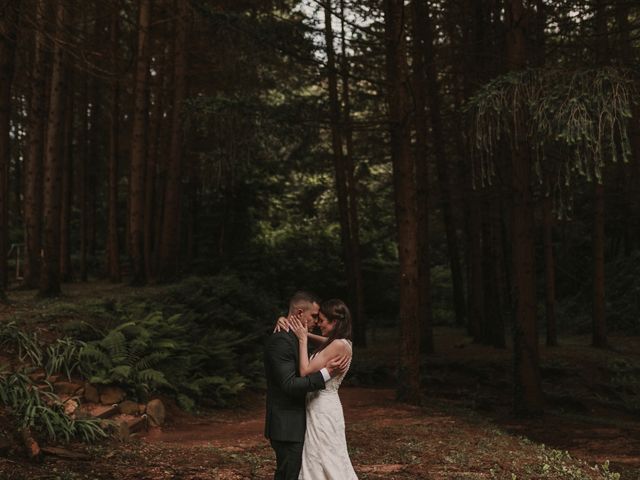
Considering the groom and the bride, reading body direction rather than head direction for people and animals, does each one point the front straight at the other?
yes

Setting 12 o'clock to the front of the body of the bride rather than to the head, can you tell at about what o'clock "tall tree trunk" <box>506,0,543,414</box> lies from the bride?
The tall tree trunk is roughly at 4 o'clock from the bride.

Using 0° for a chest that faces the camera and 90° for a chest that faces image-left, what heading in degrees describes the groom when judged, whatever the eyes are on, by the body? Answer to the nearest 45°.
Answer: approximately 270°

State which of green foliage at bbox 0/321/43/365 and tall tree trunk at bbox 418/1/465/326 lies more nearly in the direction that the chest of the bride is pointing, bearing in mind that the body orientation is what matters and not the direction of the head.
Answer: the green foliage

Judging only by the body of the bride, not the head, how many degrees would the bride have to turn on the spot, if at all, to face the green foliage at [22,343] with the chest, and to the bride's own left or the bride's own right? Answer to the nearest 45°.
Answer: approximately 45° to the bride's own right

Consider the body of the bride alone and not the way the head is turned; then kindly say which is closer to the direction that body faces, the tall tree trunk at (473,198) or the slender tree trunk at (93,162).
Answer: the slender tree trunk

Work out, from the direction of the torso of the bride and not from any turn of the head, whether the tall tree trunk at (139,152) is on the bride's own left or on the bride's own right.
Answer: on the bride's own right

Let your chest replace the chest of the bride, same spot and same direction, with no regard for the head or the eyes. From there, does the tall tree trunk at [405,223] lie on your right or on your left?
on your right

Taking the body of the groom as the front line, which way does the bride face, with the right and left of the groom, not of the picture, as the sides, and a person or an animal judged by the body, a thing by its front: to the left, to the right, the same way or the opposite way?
the opposite way

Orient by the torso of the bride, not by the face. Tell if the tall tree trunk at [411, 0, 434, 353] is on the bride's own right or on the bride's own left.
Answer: on the bride's own right

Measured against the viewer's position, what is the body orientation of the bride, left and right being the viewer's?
facing to the left of the viewer

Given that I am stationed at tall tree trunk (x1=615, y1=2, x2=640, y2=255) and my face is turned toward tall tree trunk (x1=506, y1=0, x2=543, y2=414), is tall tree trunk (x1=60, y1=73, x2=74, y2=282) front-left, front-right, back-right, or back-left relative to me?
front-right
